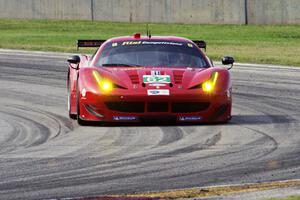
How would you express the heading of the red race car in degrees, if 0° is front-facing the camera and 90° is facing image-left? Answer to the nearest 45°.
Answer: approximately 0°
